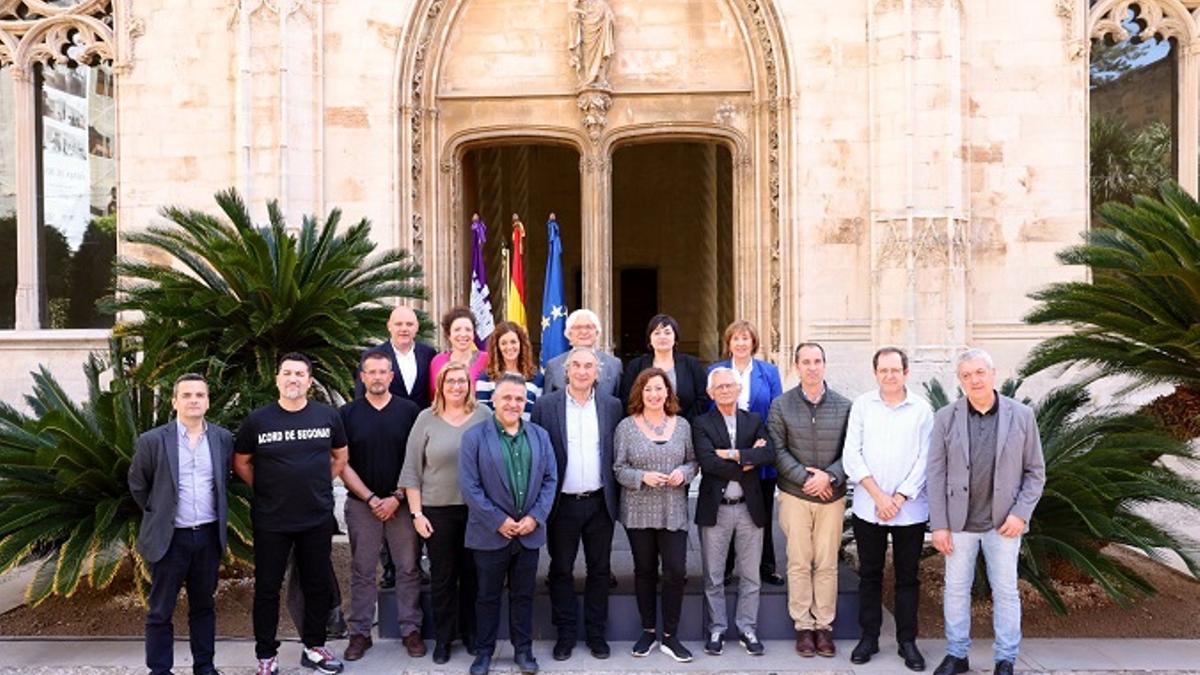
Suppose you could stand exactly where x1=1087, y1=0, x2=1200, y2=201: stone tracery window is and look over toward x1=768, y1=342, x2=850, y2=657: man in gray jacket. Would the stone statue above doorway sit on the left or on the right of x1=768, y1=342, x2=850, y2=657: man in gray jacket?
right

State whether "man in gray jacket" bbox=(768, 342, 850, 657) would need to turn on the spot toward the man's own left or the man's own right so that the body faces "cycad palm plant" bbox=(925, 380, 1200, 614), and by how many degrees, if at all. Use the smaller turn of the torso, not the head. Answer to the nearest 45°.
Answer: approximately 90° to the man's own left

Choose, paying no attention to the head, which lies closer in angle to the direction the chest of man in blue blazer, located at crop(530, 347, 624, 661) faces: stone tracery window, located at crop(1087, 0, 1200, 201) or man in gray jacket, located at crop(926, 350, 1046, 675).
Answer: the man in gray jacket

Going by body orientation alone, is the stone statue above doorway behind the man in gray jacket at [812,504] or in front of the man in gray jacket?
behind

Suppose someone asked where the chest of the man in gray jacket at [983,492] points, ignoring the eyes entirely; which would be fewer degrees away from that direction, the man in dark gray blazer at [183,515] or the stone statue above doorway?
the man in dark gray blazer

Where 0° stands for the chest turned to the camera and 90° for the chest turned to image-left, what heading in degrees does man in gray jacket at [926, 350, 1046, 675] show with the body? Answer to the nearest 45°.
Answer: approximately 0°

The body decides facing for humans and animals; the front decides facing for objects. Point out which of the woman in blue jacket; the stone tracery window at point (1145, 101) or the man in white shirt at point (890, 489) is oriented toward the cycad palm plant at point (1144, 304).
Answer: the stone tracery window

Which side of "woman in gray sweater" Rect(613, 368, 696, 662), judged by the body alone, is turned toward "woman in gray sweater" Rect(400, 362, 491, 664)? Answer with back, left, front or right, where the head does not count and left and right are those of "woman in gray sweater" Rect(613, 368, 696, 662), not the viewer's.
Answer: right

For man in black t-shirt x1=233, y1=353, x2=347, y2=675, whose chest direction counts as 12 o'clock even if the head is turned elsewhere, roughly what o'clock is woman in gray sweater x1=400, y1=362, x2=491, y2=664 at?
The woman in gray sweater is roughly at 9 o'clock from the man in black t-shirt.
